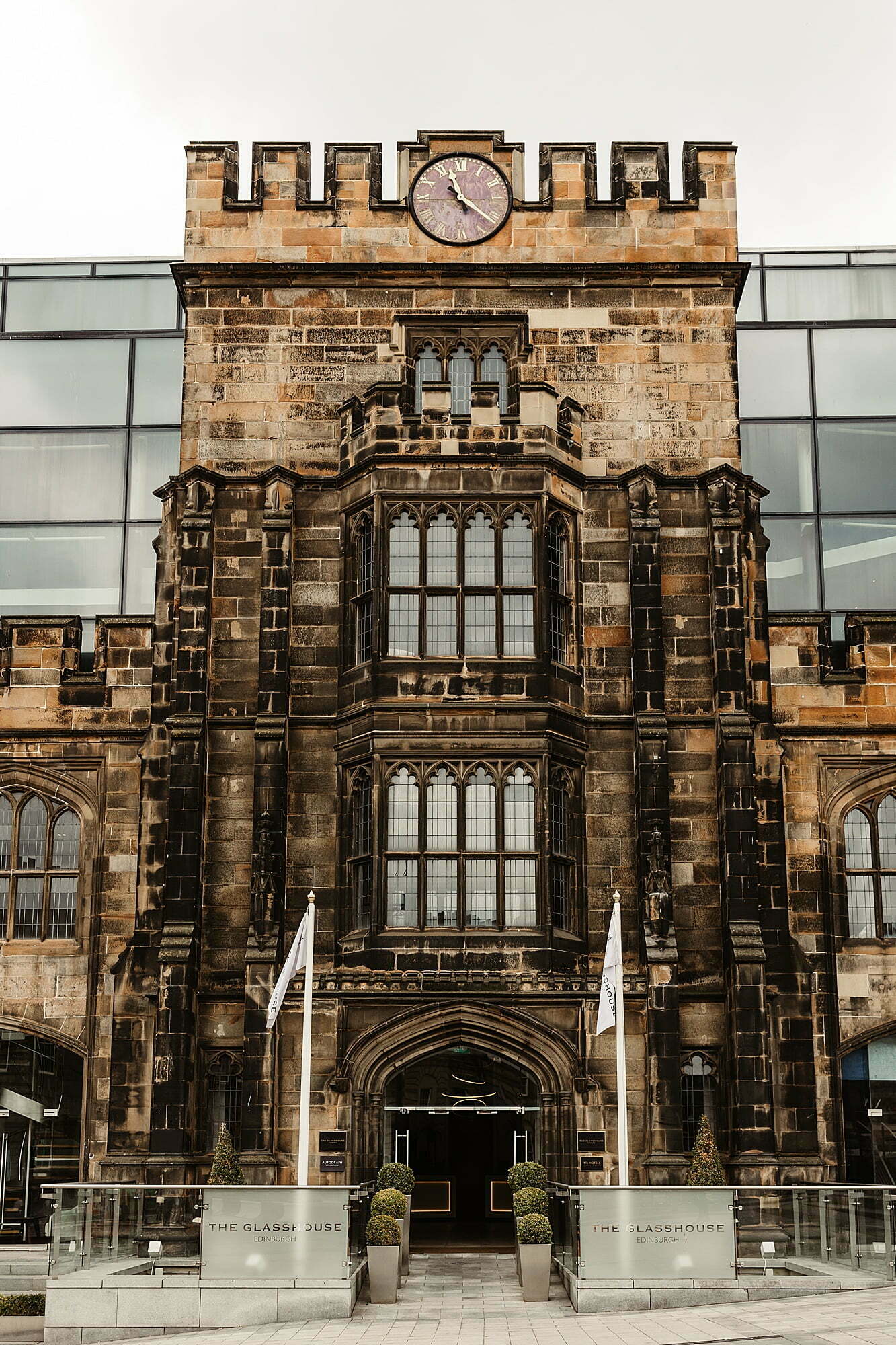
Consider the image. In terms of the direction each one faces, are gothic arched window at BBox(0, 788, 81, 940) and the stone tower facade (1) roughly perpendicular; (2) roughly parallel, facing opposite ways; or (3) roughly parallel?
roughly parallel

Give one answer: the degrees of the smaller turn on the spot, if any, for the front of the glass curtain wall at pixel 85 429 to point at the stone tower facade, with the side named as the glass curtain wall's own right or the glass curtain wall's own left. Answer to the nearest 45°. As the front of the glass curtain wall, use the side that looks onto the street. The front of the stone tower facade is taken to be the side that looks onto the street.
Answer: approximately 45° to the glass curtain wall's own left

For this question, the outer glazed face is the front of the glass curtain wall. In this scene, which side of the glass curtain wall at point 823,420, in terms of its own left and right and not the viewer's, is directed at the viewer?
front

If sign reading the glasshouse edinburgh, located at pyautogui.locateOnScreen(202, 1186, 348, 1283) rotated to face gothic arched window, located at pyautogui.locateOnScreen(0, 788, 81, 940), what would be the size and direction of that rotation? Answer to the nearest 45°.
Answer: approximately 135° to its right

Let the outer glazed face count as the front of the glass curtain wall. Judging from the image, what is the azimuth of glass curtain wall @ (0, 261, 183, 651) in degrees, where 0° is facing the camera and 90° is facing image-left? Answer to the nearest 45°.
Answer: approximately 0°

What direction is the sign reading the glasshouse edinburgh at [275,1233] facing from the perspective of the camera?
toward the camera

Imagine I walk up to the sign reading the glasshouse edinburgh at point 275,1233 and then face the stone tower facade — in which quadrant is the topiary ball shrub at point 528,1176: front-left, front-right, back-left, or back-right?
front-right

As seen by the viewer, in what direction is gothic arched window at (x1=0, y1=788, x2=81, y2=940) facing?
toward the camera

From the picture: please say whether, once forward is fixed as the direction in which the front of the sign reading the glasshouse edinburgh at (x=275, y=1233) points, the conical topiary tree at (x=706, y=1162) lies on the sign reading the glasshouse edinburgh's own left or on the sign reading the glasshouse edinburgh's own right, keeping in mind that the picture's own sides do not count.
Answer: on the sign reading the glasshouse edinburgh's own left
